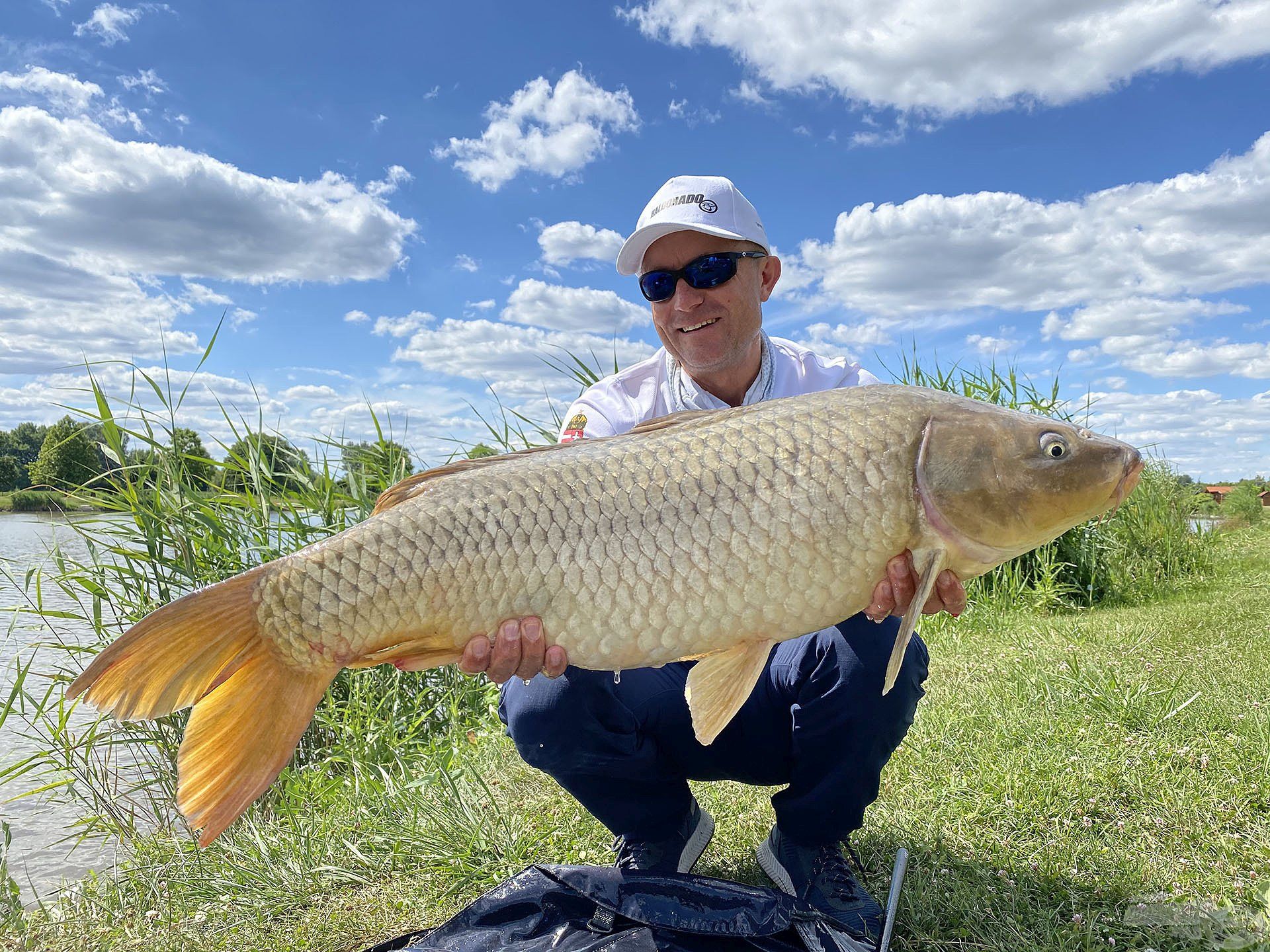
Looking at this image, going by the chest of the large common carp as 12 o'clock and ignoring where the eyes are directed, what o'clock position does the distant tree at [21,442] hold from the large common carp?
The distant tree is roughly at 8 o'clock from the large common carp.

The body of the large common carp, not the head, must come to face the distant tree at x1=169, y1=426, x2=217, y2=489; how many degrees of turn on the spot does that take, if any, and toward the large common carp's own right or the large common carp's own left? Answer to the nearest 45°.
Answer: approximately 135° to the large common carp's own left

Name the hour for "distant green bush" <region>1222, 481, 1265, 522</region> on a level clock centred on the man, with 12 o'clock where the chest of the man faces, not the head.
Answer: The distant green bush is roughly at 7 o'clock from the man.

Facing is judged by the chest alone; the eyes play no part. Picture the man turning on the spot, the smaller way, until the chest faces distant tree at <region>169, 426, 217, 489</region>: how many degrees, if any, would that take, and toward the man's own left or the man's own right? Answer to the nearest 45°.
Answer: approximately 135° to the man's own right

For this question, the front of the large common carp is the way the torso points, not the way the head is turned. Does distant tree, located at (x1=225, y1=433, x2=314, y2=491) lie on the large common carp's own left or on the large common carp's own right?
on the large common carp's own left

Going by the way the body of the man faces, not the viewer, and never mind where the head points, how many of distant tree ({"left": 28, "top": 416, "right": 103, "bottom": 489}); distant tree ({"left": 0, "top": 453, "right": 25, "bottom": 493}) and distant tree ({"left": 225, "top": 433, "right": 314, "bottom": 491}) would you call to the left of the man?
0

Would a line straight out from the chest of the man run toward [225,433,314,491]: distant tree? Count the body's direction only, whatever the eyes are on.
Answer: no

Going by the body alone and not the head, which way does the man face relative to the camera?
toward the camera

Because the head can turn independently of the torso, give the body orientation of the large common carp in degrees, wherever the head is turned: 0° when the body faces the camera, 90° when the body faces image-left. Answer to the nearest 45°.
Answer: approximately 270°

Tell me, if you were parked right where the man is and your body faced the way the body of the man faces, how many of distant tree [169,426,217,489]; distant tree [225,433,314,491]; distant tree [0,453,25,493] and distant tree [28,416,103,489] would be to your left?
0

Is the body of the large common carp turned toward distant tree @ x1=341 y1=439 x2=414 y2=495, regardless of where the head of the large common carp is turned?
no

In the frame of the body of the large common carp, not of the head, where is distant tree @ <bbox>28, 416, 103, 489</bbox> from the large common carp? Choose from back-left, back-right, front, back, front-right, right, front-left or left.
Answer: back-left

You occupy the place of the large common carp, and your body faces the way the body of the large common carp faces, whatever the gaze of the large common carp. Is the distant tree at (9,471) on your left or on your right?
on your left
